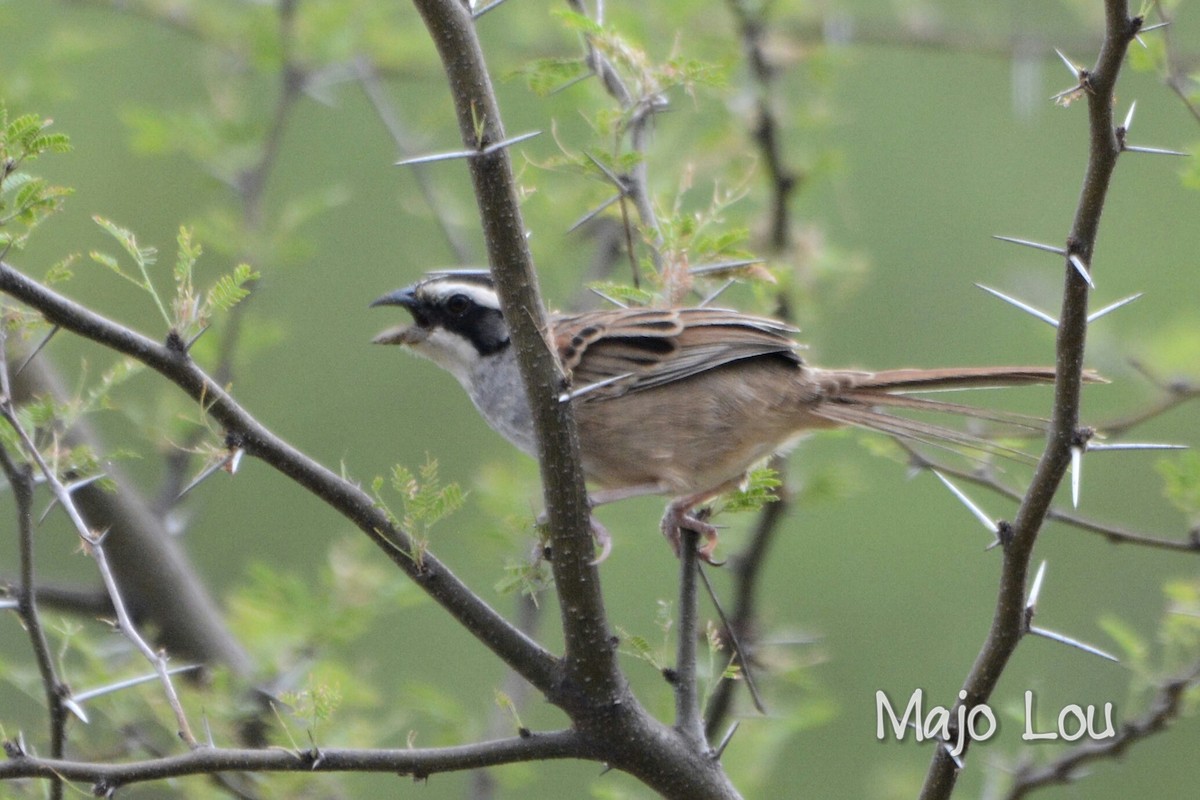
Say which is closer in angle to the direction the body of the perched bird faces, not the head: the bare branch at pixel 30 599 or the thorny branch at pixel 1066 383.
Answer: the bare branch

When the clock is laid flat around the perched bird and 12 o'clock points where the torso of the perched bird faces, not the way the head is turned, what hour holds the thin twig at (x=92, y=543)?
The thin twig is roughly at 12 o'clock from the perched bird.

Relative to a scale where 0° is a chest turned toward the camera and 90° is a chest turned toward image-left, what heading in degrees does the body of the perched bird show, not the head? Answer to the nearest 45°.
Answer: approximately 90°

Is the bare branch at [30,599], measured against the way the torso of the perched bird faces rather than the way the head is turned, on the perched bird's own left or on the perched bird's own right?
on the perched bird's own left

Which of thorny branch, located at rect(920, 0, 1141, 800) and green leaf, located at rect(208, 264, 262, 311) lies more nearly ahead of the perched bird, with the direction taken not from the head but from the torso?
the green leaf

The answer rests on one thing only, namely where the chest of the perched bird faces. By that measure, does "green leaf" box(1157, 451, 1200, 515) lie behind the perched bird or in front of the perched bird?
behind
